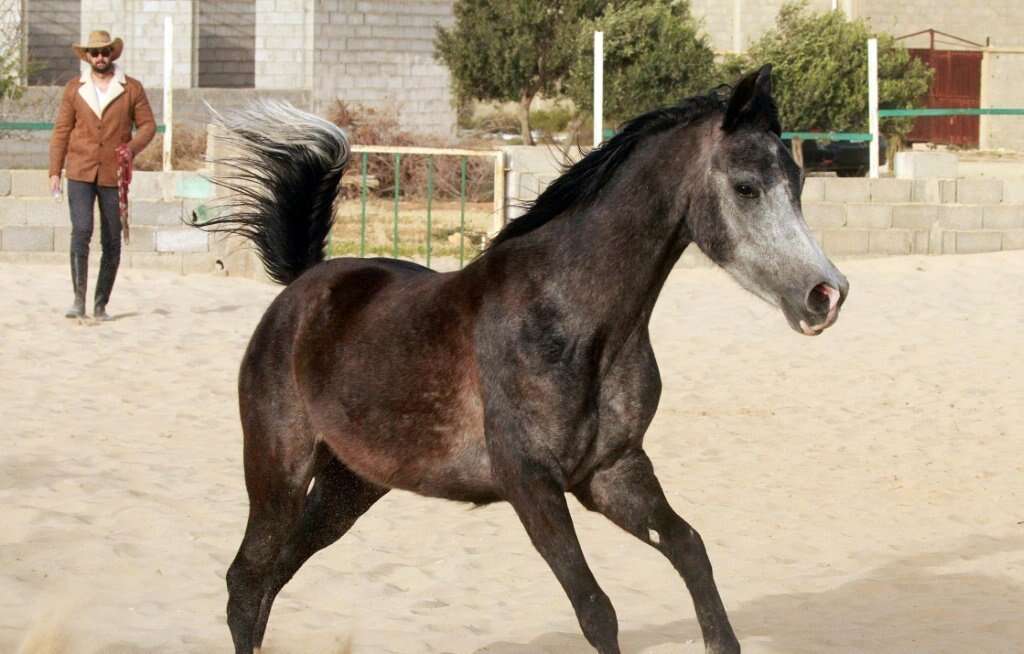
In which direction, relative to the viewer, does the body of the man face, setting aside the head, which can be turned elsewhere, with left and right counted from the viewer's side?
facing the viewer

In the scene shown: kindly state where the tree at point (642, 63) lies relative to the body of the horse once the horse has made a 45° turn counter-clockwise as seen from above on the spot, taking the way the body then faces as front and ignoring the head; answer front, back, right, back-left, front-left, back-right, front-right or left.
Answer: left

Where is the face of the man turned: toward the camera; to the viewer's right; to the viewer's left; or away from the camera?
toward the camera

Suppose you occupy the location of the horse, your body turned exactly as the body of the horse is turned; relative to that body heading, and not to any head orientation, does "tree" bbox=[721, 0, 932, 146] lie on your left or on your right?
on your left

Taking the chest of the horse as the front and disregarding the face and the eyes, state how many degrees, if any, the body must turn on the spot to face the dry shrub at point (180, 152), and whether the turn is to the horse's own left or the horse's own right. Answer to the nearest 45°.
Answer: approximately 135° to the horse's own left

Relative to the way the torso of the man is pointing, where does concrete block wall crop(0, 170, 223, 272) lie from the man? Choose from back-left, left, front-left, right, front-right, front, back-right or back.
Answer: back

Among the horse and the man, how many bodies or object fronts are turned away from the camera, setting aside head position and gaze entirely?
0

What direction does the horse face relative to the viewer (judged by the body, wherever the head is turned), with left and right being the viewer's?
facing the viewer and to the right of the viewer

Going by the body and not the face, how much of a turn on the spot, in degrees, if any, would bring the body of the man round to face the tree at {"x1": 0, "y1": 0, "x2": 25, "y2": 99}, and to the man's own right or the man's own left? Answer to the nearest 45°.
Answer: approximately 180°

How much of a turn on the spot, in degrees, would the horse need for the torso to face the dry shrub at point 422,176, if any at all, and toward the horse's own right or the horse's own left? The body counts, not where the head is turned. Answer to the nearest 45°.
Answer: approximately 135° to the horse's own left
